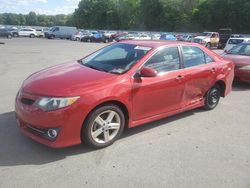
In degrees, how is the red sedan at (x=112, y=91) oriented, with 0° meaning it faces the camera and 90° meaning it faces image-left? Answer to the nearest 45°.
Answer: approximately 45°

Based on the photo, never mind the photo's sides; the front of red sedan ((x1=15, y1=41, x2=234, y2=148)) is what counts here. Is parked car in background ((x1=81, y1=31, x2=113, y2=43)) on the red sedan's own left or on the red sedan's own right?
on the red sedan's own right

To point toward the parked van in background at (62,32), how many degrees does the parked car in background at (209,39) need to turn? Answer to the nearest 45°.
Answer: approximately 90° to its right

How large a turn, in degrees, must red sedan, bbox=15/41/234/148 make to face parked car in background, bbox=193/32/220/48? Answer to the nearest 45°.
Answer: approximately 135° to its right

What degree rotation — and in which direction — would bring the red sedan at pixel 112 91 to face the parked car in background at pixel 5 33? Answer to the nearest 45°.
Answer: approximately 90° to its right

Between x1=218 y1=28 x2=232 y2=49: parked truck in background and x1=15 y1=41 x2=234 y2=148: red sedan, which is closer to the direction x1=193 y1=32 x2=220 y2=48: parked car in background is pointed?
the red sedan

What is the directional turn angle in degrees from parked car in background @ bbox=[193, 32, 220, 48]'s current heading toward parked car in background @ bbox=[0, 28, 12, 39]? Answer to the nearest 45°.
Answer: approximately 45° to its right

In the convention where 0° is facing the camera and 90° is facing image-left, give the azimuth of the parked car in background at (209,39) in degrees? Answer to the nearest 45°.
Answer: approximately 45°

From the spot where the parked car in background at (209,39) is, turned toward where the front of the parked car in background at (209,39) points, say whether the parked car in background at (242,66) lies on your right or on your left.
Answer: on your left

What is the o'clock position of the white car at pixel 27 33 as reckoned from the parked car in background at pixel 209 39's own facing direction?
The white car is roughly at 2 o'clock from the parked car in background.

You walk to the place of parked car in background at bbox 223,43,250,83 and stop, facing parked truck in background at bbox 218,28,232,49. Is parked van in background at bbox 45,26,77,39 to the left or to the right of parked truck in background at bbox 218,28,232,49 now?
left

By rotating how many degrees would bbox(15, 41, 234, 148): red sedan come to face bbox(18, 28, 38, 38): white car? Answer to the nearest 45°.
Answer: approximately 135° to its right
